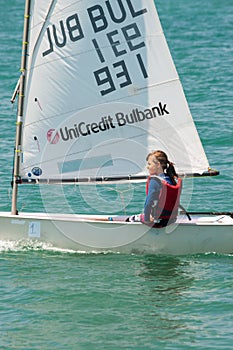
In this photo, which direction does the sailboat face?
to the viewer's left
